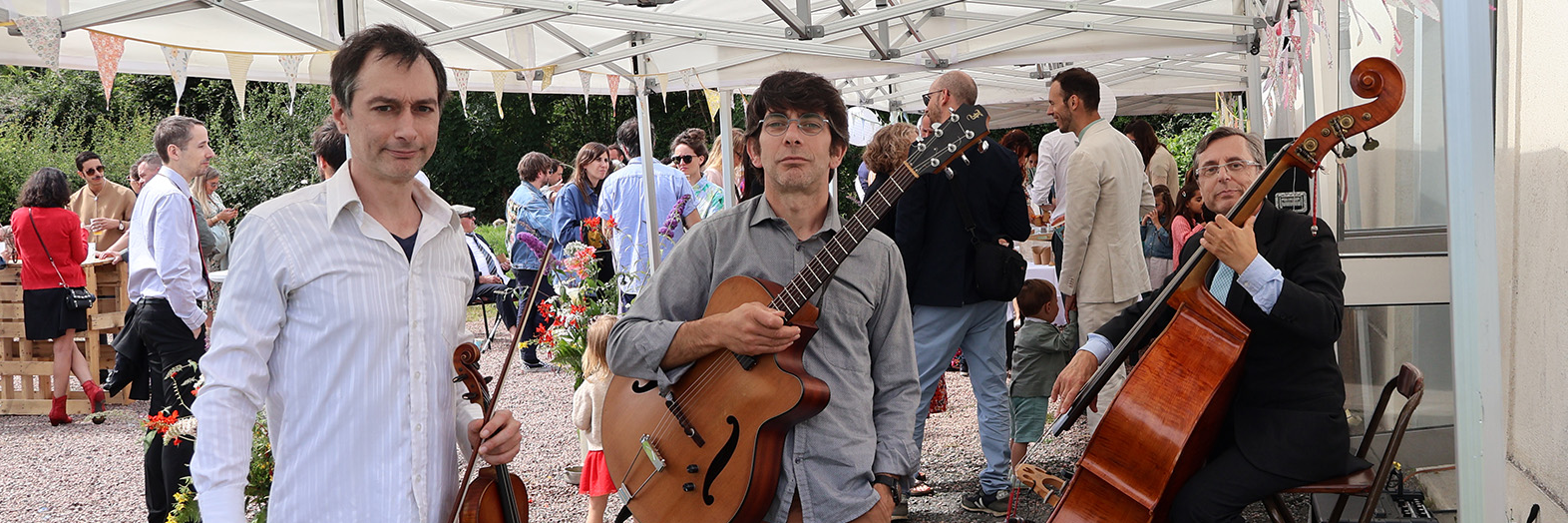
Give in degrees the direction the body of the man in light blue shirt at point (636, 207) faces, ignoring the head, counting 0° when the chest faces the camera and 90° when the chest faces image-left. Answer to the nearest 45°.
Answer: approximately 180°

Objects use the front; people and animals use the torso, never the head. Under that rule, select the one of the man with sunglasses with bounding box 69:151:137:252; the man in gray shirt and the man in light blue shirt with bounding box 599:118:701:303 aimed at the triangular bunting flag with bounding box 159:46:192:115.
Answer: the man with sunglasses

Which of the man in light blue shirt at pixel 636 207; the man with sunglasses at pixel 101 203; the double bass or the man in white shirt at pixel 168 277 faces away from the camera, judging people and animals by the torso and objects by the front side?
the man in light blue shirt

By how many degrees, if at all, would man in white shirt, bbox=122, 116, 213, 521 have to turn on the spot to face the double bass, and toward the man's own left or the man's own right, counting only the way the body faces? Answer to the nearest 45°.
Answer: approximately 45° to the man's own right

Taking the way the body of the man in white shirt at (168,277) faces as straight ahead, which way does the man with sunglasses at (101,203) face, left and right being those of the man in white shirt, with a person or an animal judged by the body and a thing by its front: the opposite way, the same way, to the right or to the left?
to the right

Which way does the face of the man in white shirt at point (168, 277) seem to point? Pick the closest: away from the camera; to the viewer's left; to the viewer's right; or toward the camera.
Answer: to the viewer's right

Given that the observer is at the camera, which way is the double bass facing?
facing to the left of the viewer

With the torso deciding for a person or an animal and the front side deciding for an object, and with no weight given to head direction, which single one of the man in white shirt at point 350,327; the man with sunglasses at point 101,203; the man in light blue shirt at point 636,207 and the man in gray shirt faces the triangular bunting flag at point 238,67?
the man with sunglasses

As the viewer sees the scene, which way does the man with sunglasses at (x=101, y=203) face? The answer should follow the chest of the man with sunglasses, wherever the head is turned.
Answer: toward the camera

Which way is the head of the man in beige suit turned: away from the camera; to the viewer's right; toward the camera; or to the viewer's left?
to the viewer's left

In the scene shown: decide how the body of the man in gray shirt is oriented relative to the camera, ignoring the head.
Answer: toward the camera

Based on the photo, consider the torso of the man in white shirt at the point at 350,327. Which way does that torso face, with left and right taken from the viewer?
facing the viewer and to the right of the viewer

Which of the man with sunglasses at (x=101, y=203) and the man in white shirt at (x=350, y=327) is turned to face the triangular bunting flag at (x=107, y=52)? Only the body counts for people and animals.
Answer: the man with sunglasses
